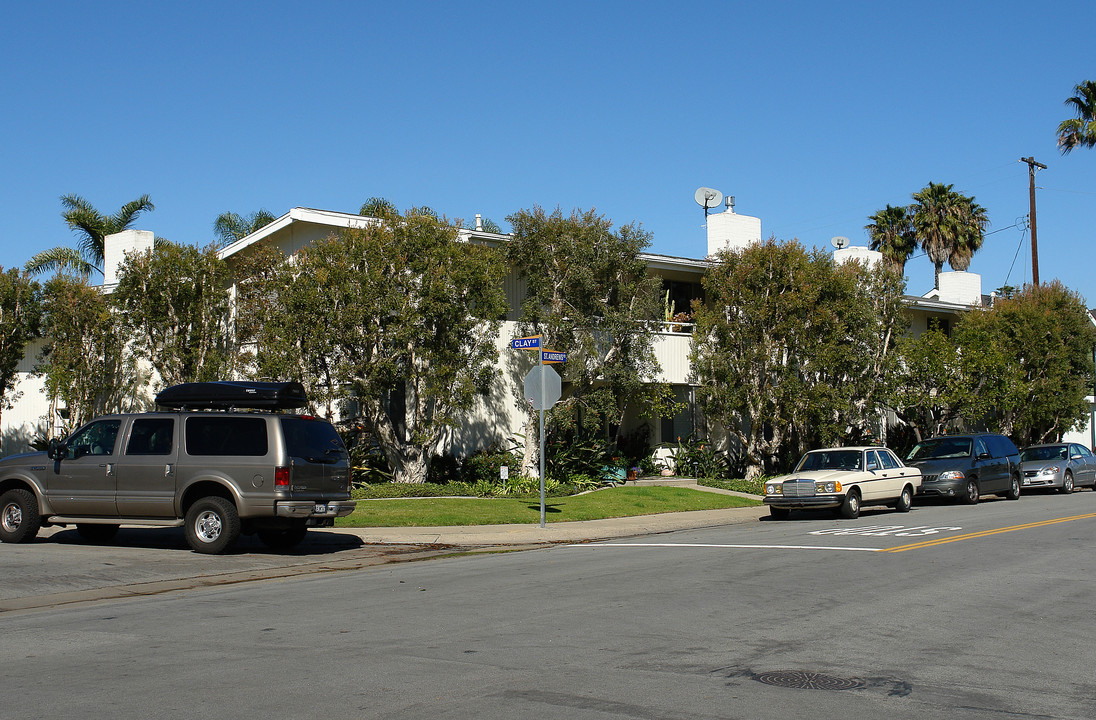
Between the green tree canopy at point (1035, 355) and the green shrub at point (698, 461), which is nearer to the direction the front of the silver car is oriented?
the green shrub

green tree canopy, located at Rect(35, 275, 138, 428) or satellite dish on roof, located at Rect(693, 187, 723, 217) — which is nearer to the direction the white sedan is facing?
the green tree canopy

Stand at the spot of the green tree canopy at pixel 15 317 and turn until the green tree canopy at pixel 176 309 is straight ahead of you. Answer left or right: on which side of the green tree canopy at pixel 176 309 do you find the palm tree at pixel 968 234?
left

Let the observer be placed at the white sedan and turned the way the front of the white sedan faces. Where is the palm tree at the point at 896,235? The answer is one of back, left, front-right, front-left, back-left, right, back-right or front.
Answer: back-right

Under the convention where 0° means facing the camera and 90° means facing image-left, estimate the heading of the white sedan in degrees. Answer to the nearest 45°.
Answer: approximately 45°

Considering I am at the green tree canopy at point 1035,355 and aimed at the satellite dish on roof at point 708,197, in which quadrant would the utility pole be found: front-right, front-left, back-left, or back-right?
back-right

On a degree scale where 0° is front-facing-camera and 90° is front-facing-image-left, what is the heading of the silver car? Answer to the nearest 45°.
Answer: approximately 45°
